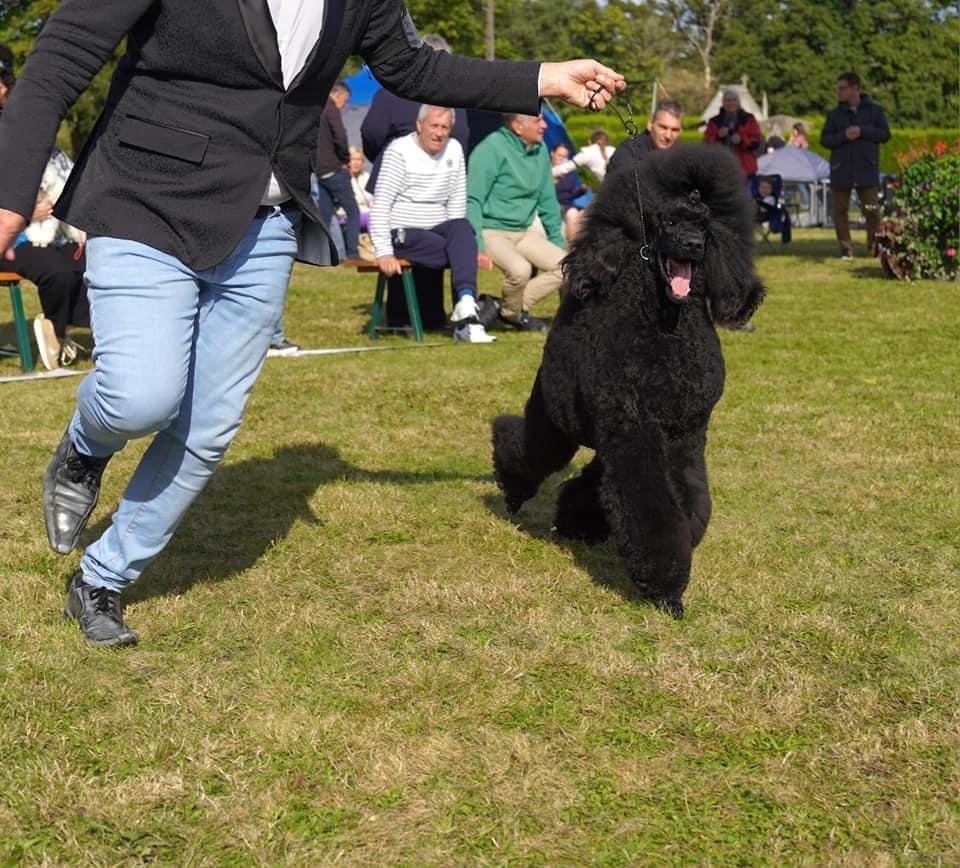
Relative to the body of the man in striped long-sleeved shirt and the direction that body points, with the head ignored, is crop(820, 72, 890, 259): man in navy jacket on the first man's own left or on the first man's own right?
on the first man's own left

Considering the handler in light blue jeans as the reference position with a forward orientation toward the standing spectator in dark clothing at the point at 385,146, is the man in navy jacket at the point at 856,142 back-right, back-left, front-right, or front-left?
front-right

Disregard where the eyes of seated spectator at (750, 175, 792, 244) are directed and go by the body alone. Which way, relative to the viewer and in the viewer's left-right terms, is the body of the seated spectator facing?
facing the viewer and to the right of the viewer

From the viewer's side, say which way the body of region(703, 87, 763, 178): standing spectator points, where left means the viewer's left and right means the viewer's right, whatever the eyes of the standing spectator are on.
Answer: facing the viewer

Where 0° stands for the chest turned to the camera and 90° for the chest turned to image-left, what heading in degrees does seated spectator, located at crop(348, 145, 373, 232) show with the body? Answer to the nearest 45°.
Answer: approximately 315°

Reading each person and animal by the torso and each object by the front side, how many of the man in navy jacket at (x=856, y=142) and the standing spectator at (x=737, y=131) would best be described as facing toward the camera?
2

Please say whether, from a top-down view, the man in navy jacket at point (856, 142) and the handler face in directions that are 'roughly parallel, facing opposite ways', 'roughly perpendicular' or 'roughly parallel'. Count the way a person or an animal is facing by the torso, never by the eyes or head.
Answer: roughly perpendicular

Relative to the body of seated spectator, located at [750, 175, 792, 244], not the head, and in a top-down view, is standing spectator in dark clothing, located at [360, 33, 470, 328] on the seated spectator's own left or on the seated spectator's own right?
on the seated spectator's own right
